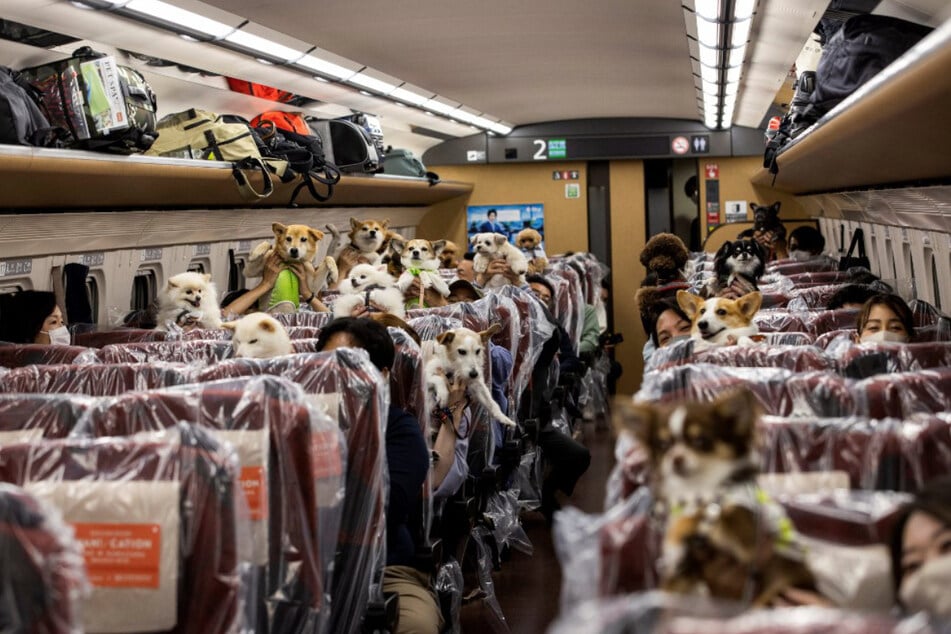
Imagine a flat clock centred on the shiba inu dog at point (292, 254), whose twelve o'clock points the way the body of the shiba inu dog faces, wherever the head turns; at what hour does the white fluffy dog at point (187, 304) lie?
The white fluffy dog is roughly at 1 o'clock from the shiba inu dog.

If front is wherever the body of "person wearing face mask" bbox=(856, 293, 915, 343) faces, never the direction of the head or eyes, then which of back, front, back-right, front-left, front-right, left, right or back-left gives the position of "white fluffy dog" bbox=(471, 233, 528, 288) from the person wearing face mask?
back-right

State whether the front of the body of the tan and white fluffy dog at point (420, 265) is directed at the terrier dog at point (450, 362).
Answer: yes

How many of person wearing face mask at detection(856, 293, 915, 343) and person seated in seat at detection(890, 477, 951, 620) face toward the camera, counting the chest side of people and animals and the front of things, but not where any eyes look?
2

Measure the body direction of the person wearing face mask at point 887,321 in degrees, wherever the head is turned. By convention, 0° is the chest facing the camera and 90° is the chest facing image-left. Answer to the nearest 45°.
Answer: approximately 0°
